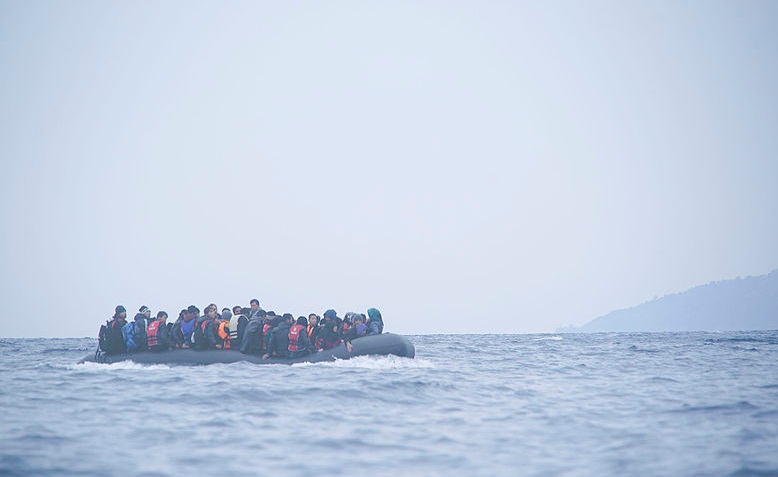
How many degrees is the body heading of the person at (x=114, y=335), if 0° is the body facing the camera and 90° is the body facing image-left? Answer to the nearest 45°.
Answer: approximately 270°

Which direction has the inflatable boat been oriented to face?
to the viewer's right

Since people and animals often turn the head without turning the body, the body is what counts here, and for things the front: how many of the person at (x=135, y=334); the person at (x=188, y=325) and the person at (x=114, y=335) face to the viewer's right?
3

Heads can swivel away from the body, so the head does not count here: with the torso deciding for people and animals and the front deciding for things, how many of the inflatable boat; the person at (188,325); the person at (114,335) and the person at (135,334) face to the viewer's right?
4

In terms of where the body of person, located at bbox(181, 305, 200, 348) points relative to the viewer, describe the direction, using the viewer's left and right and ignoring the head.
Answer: facing to the right of the viewer

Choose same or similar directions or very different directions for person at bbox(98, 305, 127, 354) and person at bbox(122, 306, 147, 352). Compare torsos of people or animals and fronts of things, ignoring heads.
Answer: same or similar directions

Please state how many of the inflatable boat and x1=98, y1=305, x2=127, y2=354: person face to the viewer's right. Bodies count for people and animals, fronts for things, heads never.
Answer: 2

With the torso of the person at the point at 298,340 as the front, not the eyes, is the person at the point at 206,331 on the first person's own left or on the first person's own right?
on the first person's own left

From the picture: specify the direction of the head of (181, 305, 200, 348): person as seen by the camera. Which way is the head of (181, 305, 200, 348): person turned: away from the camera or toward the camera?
toward the camera

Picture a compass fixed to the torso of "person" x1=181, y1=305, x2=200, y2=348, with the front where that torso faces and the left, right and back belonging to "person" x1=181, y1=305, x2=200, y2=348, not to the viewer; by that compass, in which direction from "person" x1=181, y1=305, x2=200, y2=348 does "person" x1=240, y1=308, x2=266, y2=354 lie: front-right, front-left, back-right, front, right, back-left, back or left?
front-right
